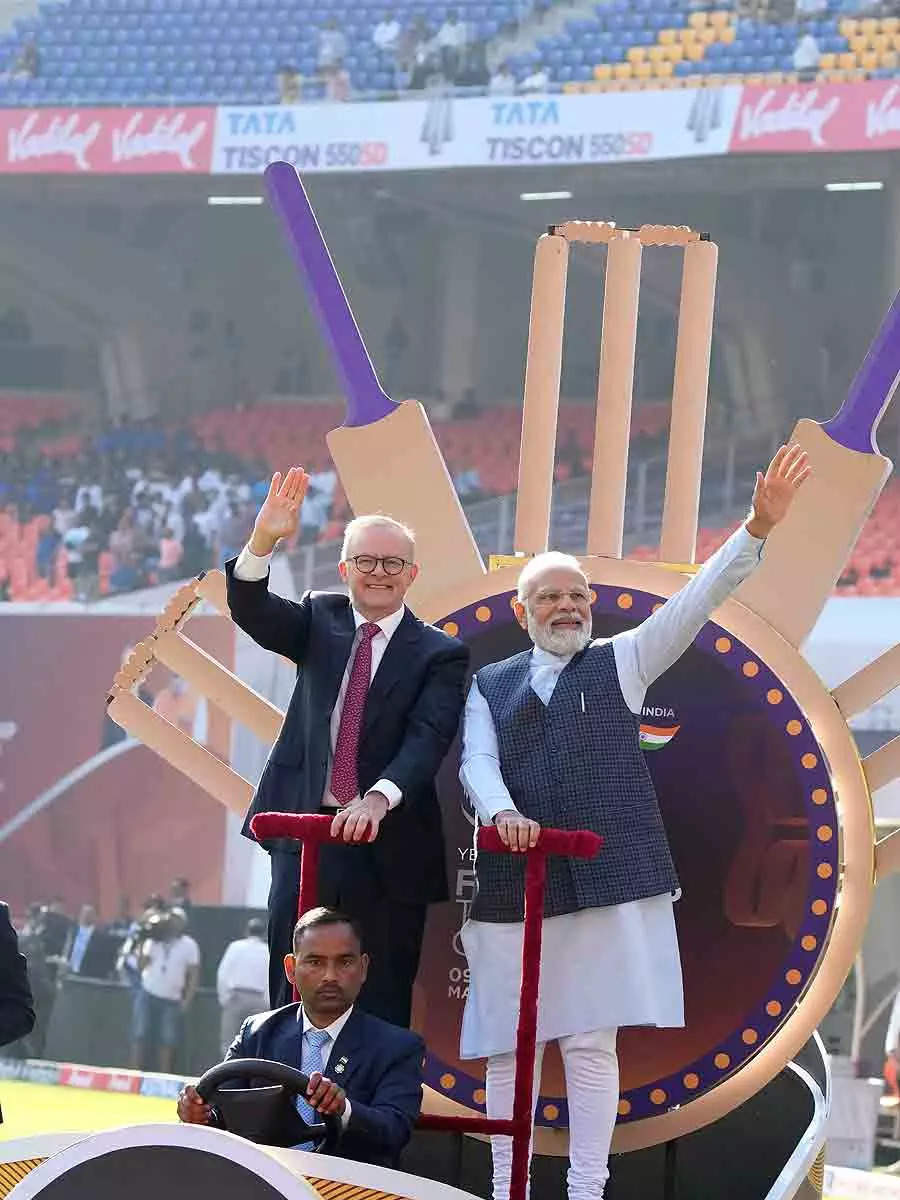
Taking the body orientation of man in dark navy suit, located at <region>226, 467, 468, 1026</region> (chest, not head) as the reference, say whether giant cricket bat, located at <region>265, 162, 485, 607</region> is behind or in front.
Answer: behind

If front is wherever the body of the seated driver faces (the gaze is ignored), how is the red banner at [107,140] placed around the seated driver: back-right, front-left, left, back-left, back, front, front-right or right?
back-right

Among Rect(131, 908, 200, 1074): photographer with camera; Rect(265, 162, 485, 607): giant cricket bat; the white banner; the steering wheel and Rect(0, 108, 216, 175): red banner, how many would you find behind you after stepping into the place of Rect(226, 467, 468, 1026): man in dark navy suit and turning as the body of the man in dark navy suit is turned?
4

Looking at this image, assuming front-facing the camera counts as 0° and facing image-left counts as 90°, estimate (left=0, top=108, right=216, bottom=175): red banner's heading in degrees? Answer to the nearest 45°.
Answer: approximately 0°

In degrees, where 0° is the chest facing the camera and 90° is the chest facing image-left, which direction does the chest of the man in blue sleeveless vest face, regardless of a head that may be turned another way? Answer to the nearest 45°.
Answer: approximately 0°

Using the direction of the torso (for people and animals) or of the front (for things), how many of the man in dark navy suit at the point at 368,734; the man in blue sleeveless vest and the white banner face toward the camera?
3

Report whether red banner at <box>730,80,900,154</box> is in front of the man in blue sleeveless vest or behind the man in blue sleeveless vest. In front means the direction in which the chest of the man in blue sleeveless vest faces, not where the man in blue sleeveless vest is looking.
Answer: behind

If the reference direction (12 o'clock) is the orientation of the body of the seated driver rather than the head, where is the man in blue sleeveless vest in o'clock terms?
The man in blue sleeveless vest is roughly at 6 o'clock from the seated driver.

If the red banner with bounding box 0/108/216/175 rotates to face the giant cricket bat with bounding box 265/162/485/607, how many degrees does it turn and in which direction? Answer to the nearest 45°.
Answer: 0° — it already faces it
